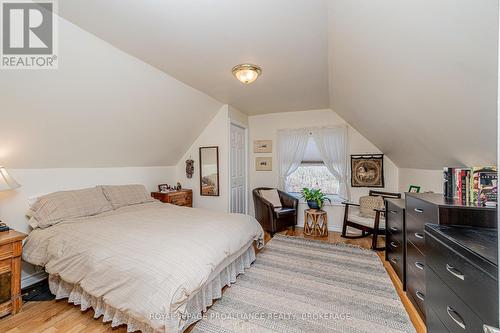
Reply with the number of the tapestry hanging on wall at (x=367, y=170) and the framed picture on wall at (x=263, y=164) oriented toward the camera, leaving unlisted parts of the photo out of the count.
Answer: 2

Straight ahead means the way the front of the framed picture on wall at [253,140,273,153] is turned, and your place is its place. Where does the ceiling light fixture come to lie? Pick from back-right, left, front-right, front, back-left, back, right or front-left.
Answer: front

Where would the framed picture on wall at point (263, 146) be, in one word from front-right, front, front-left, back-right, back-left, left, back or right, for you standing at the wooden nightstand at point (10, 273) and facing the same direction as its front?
front-left

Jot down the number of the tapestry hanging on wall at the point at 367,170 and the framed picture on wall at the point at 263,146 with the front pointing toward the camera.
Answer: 2

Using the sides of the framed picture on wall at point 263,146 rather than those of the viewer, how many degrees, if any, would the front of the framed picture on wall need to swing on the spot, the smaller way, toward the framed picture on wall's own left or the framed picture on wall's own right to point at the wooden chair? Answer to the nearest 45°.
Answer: approximately 45° to the framed picture on wall's own left

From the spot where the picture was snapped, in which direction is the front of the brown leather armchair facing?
facing the viewer and to the right of the viewer

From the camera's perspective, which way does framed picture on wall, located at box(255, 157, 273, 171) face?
toward the camera

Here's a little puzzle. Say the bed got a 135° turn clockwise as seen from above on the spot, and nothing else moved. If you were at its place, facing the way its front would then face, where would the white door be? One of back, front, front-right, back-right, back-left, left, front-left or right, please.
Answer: back-right

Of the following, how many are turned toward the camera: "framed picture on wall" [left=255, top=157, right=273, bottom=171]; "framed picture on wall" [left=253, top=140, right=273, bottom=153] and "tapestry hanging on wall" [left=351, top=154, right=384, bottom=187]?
3

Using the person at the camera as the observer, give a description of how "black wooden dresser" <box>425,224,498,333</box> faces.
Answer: facing the viewer and to the left of the viewer

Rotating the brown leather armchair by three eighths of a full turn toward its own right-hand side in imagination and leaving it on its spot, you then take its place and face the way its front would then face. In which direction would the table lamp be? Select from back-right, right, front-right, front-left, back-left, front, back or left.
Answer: front-left

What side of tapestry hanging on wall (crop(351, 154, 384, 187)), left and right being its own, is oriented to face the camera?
front

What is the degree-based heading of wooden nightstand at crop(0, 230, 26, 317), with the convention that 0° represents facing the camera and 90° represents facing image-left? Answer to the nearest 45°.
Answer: approximately 315°

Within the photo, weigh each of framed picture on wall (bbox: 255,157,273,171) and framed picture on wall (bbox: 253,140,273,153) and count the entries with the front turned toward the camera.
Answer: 2
